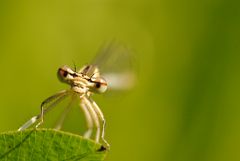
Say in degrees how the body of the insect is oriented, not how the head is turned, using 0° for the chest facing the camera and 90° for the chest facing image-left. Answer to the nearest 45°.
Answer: approximately 0°
